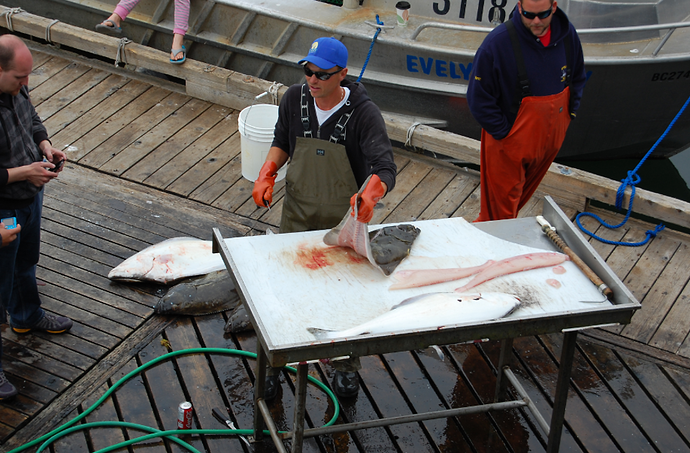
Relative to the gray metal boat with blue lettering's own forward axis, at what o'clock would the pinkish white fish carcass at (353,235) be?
The pinkish white fish carcass is roughly at 2 o'clock from the gray metal boat with blue lettering.

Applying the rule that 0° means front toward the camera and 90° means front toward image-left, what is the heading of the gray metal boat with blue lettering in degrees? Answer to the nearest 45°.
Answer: approximately 315°

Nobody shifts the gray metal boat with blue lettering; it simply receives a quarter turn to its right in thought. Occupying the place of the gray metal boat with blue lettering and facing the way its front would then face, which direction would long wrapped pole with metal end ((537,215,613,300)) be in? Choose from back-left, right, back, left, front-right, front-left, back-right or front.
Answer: front-left

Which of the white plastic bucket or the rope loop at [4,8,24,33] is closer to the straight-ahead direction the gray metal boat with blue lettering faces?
the white plastic bucket

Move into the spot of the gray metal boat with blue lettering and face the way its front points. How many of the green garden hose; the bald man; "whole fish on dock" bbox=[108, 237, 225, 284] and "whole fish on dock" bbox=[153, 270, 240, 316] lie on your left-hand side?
0

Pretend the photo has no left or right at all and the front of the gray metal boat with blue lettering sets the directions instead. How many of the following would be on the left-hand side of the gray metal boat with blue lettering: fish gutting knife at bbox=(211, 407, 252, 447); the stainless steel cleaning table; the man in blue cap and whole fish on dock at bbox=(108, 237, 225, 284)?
0

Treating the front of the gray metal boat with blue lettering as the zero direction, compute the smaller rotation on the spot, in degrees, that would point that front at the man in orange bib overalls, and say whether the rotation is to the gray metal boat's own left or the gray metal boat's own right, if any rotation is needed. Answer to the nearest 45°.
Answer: approximately 45° to the gray metal boat's own right

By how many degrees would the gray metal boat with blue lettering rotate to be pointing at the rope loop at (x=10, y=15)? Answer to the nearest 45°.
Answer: approximately 135° to its right

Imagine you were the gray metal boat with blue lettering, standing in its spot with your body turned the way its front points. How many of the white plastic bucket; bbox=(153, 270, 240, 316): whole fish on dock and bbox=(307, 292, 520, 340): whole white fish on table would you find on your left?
0

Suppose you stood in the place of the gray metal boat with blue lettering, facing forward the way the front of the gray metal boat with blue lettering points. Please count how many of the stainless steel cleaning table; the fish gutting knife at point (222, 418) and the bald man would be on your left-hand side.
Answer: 0

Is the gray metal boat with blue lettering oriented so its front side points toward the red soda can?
no

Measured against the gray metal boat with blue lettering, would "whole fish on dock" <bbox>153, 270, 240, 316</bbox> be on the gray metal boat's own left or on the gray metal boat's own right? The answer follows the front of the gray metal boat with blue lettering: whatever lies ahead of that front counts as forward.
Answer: on the gray metal boat's own right

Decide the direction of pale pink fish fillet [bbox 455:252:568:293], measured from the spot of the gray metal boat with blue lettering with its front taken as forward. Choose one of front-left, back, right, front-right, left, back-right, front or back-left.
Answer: front-right

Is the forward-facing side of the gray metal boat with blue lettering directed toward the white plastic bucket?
no

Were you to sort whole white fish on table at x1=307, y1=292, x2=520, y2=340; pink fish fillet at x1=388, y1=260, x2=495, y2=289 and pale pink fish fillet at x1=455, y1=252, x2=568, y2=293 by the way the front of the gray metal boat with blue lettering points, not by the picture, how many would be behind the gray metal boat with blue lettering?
0

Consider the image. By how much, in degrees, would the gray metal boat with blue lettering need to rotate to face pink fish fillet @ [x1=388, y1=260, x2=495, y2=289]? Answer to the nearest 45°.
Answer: approximately 45° to its right

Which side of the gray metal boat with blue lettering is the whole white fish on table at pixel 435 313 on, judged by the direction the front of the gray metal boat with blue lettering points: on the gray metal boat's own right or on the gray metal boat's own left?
on the gray metal boat's own right
